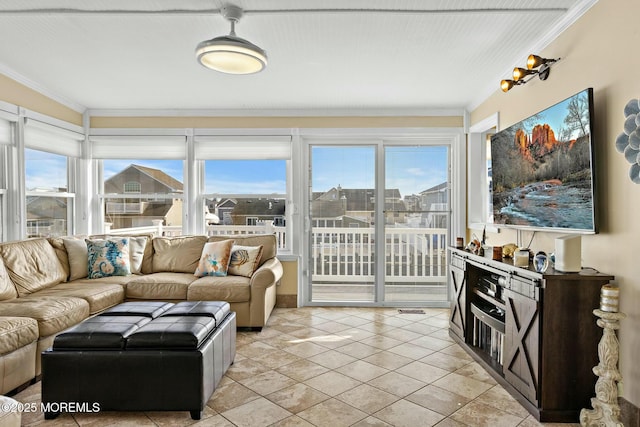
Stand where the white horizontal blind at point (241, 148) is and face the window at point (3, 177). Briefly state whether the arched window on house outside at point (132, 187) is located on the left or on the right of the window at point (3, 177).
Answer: right

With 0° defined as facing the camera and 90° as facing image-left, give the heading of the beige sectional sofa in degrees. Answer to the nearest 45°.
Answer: approximately 315°

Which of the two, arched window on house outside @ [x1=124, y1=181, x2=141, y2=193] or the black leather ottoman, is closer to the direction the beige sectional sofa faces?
the black leather ottoman

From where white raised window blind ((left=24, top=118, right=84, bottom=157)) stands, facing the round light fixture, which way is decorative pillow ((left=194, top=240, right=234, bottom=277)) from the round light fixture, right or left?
left

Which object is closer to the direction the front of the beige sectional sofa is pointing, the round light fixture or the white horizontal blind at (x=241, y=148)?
the round light fixture

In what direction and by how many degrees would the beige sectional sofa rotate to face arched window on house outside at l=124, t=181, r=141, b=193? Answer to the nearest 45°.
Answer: approximately 135° to its left
